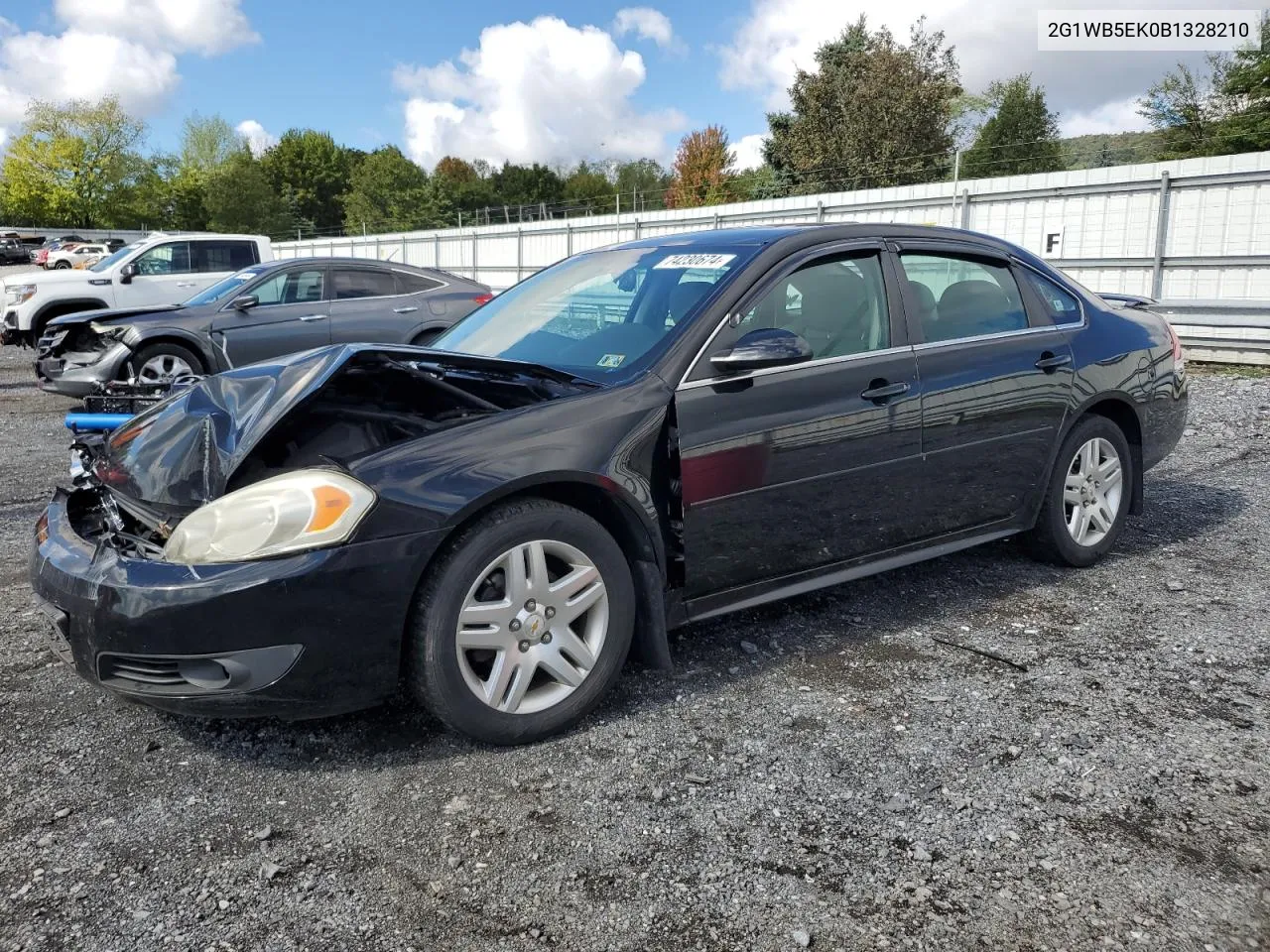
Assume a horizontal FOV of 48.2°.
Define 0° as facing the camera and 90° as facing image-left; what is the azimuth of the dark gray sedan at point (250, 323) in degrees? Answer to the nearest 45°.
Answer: approximately 90°

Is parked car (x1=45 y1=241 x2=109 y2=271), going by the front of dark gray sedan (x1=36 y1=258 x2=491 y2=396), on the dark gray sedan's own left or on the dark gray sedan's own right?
on the dark gray sedan's own right

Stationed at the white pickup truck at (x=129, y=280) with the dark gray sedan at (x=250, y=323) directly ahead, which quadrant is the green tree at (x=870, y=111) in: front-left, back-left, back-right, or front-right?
back-left

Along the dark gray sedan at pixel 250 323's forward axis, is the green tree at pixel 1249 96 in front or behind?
behind

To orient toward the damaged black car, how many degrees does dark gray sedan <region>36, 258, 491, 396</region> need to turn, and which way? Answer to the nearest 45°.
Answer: approximately 90° to its left

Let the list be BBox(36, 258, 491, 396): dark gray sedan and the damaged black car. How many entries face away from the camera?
0

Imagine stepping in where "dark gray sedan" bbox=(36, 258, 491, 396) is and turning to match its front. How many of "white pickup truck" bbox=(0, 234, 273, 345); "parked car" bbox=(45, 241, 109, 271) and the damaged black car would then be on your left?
1

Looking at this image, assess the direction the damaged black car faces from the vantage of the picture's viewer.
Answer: facing the viewer and to the left of the viewer

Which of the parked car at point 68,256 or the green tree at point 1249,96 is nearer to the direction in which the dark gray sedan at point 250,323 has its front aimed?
the parked car

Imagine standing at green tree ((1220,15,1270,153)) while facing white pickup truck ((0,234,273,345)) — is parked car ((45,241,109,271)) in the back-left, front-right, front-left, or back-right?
front-right
